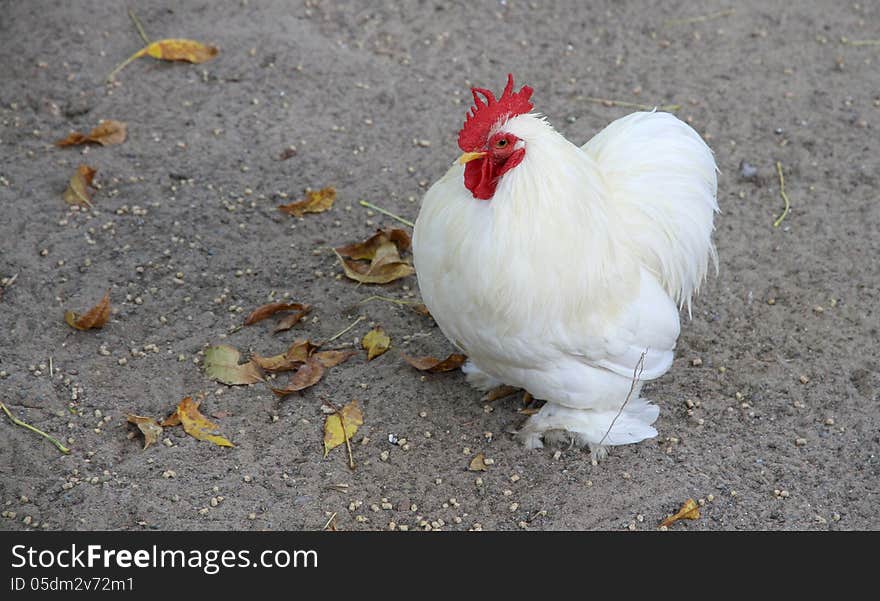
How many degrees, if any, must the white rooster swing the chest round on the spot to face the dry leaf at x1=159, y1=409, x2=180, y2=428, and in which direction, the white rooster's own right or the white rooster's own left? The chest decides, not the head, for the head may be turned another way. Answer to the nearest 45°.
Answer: approximately 45° to the white rooster's own right

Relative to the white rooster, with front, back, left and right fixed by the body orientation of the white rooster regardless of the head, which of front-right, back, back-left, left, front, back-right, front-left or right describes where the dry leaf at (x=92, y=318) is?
front-right

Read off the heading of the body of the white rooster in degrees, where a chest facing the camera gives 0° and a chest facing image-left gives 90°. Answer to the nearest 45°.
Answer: approximately 45°

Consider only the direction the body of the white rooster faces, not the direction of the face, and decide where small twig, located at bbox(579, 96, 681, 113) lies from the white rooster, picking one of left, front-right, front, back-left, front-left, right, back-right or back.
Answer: back-right

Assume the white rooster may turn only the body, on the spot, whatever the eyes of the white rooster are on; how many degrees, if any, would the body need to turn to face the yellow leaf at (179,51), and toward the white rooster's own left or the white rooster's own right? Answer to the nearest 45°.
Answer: approximately 90° to the white rooster's own right

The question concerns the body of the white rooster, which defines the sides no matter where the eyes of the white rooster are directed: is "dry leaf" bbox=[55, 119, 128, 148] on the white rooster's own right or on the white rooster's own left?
on the white rooster's own right

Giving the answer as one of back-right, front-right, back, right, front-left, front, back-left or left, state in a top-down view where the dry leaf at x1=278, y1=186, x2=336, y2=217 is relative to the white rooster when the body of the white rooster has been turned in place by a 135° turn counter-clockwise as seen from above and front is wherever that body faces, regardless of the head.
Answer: back-left

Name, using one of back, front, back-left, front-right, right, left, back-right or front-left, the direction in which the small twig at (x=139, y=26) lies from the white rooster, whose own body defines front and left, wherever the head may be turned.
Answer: right

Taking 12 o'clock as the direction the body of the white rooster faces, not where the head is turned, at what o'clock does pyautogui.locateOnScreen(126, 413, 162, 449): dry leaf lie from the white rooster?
The dry leaf is roughly at 1 o'clock from the white rooster.

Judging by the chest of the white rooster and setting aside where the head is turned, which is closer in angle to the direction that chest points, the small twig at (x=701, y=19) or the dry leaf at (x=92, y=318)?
the dry leaf

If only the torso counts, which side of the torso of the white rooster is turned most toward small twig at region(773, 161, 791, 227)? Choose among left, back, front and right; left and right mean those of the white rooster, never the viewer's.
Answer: back
